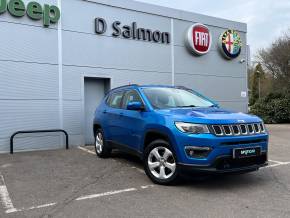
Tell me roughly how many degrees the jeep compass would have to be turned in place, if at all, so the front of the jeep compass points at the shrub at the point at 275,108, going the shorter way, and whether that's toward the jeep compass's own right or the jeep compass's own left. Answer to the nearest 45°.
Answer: approximately 135° to the jeep compass's own left

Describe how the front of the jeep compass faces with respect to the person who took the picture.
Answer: facing the viewer and to the right of the viewer
